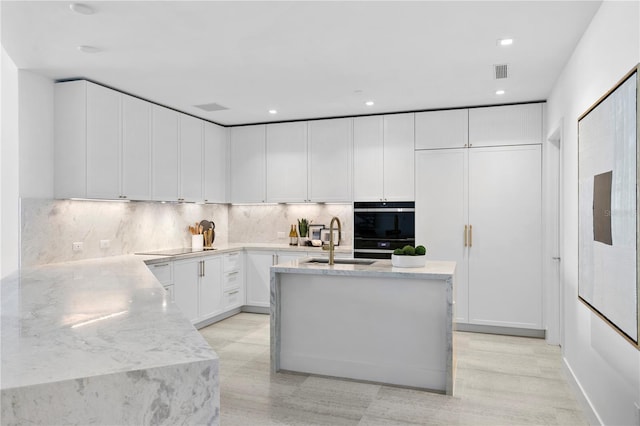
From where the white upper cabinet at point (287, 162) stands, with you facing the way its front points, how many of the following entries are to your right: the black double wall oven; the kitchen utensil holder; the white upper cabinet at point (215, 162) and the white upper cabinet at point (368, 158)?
2

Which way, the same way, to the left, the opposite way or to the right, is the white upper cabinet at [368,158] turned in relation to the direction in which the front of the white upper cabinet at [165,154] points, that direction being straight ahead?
to the right

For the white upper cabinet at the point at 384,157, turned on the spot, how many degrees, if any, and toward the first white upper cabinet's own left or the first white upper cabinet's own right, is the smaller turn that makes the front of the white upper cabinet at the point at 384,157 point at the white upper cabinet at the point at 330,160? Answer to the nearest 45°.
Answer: approximately 90° to the first white upper cabinet's own right

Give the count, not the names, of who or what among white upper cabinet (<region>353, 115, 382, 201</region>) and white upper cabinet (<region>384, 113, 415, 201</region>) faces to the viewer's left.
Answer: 0

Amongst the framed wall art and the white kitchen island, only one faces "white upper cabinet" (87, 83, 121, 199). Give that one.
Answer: the framed wall art

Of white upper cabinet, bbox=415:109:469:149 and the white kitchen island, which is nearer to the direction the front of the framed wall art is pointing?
the white kitchen island

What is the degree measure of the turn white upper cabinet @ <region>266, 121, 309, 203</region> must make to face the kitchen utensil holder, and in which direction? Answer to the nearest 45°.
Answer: approximately 90° to its right

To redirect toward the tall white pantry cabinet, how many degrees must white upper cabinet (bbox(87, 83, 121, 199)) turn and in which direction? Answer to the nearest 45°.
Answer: approximately 45° to its left

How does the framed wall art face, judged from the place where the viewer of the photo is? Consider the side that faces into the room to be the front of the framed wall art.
facing to the left of the viewer

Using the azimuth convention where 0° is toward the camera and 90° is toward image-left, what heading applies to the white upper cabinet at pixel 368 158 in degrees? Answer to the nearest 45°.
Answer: approximately 0°

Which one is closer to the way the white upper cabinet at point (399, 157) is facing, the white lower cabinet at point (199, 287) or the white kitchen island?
the white kitchen island

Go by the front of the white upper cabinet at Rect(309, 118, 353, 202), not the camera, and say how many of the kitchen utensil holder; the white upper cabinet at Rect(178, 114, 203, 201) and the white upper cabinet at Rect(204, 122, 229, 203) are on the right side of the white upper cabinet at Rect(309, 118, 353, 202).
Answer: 3

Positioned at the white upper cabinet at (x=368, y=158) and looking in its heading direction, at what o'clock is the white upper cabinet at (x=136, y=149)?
the white upper cabinet at (x=136, y=149) is roughly at 2 o'clock from the white upper cabinet at (x=368, y=158).

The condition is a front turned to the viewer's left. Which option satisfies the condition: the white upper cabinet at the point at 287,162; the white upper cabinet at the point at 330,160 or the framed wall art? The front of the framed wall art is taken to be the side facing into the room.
the framed wall art
